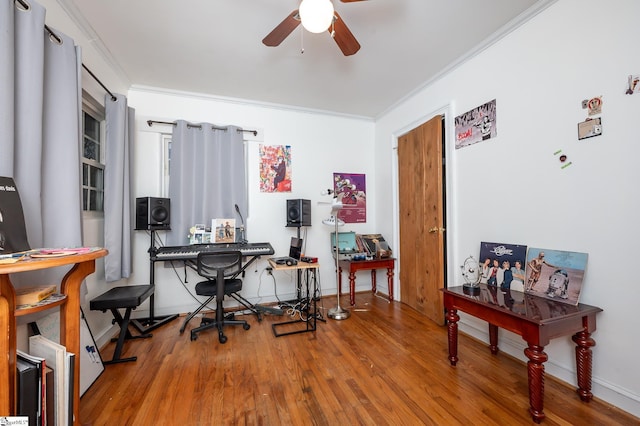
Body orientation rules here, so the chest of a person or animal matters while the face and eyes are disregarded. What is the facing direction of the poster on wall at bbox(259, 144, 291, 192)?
toward the camera

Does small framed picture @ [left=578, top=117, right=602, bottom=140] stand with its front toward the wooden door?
no

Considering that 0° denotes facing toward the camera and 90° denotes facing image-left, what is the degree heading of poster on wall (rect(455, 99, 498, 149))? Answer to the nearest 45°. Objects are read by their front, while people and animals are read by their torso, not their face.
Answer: approximately 45°

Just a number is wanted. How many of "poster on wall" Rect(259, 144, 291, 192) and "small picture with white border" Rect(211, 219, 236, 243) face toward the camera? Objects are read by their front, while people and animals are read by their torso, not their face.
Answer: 2

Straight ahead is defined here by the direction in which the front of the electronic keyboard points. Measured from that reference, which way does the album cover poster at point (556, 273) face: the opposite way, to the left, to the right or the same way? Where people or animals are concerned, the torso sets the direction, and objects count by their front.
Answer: to the right

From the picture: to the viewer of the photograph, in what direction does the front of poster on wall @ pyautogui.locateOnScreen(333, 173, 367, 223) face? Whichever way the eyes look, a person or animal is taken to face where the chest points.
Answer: facing the viewer

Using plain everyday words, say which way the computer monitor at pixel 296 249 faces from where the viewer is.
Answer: facing the viewer and to the left of the viewer

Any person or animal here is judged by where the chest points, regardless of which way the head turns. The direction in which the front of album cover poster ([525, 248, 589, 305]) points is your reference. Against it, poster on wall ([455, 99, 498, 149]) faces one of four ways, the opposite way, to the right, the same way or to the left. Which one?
the same way

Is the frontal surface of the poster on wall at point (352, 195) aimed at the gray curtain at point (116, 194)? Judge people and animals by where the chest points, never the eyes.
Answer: no

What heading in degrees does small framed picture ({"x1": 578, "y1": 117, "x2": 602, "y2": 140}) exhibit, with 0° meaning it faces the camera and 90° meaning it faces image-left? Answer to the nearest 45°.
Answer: approximately 45°

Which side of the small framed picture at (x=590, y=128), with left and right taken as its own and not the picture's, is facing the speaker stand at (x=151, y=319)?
front

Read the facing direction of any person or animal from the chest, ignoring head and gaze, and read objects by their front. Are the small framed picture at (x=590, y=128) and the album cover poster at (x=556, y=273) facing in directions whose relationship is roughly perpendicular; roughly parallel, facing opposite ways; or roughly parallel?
roughly parallel

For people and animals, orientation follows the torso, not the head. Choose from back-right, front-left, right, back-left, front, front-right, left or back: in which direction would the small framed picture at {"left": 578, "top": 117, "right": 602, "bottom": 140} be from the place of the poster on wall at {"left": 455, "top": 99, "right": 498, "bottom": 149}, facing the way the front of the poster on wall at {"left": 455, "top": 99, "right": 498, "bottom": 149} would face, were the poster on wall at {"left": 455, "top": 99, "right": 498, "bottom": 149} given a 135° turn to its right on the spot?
back-right

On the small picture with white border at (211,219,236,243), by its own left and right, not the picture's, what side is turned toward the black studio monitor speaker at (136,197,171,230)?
right

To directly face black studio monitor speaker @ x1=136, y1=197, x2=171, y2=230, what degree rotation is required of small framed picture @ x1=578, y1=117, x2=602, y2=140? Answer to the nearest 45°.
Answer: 0° — it already faces it
